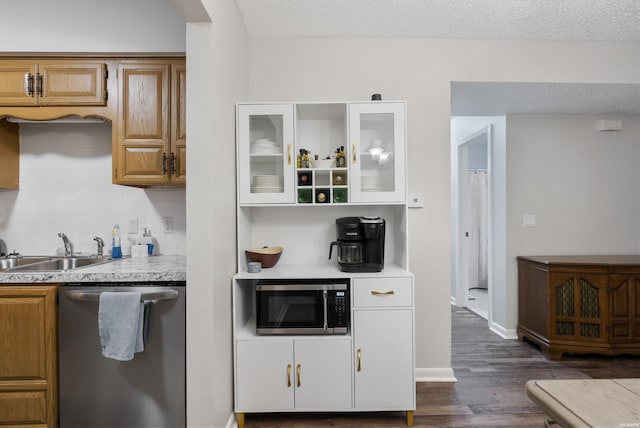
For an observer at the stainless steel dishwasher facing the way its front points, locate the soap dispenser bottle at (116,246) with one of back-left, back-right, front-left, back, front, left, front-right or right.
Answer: back

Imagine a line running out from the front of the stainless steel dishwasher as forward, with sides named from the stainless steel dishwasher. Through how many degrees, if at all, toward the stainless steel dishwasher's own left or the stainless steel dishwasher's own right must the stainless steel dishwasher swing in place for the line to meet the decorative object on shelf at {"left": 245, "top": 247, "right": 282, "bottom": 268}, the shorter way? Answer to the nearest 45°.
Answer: approximately 90° to the stainless steel dishwasher's own left

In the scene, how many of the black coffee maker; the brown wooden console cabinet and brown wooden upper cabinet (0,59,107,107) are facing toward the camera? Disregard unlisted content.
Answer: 3

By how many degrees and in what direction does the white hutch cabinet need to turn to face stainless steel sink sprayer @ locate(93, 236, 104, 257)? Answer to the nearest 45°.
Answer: approximately 90° to its right

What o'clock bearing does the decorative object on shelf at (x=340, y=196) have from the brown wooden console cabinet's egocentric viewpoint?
The decorative object on shelf is roughly at 1 o'clock from the brown wooden console cabinet.

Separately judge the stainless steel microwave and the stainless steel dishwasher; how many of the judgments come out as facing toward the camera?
2

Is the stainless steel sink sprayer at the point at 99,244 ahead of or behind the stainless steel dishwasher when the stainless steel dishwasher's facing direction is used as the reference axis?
behind

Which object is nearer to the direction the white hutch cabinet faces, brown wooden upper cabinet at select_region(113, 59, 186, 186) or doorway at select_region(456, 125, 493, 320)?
the brown wooden upper cabinet

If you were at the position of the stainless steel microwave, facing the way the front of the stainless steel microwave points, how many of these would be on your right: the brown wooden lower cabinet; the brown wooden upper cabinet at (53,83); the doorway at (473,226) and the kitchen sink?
3

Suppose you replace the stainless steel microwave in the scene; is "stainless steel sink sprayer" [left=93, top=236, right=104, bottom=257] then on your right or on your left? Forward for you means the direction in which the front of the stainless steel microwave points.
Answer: on your right

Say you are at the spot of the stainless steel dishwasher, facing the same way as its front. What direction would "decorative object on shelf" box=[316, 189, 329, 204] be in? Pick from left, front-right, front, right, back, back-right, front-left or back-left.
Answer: left
